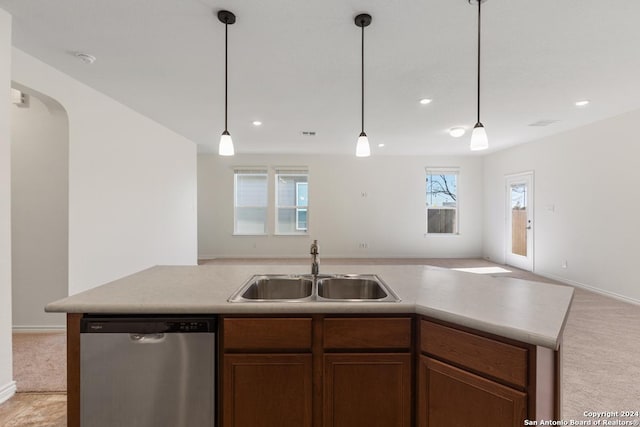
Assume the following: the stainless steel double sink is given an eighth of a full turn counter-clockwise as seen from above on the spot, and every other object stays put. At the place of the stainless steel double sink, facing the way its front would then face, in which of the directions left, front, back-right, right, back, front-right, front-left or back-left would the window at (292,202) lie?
back-left

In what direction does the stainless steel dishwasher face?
toward the camera

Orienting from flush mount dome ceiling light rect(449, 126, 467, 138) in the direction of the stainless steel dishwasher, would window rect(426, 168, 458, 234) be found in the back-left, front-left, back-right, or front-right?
back-right

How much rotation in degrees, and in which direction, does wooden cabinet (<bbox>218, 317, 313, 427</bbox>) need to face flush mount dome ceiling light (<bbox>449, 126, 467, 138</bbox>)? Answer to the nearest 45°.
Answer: approximately 135° to its left

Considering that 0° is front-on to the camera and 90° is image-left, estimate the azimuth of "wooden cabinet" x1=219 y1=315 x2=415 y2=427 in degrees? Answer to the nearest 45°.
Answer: approximately 0°

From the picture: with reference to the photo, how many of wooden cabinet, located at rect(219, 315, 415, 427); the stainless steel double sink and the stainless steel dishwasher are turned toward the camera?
3

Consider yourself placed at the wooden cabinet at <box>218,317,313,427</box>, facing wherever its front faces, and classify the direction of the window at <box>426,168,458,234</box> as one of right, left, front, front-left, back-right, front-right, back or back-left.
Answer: back-left

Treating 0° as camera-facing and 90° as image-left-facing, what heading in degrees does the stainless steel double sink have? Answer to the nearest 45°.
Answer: approximately 0°
